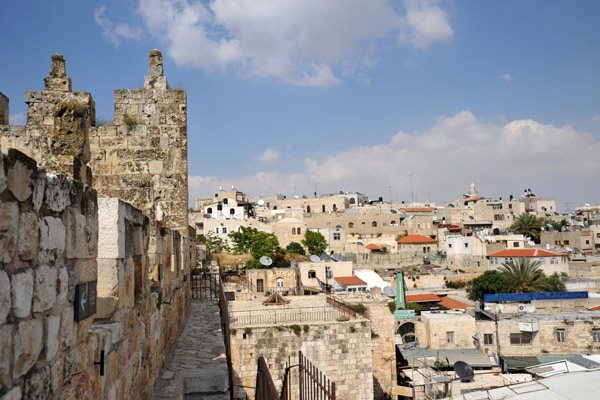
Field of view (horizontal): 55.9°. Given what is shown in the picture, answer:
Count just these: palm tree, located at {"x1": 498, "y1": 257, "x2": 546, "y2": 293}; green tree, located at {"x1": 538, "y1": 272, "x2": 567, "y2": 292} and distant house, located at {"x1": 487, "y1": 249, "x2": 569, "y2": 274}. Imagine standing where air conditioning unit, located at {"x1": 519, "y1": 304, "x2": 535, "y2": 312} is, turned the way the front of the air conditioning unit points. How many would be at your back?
3

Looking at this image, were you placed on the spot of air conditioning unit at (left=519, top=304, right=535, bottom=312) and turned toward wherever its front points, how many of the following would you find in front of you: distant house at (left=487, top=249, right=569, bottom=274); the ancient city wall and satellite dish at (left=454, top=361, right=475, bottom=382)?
2

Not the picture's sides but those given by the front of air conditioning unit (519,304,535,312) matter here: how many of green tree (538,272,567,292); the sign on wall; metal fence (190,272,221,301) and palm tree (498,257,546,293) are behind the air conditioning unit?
2

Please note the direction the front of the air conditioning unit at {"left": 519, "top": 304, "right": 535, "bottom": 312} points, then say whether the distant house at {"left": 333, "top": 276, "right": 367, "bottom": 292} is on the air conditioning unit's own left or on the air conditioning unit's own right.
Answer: on the air conditioning unit's own right

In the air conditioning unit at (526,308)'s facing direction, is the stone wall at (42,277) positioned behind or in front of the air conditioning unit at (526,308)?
in front

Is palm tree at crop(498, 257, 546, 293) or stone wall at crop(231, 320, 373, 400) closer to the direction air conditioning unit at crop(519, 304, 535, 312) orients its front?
the stone wall

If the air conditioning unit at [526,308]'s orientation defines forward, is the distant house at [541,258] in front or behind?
behind

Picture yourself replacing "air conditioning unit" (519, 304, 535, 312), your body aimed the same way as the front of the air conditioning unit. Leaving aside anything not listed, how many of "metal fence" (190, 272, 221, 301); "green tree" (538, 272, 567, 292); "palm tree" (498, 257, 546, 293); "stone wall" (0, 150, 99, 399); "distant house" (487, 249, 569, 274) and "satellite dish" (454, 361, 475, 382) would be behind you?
3

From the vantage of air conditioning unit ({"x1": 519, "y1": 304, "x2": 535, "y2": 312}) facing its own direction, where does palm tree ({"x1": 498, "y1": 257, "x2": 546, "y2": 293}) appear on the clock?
The palm tree is roughly at 6 o'clock from the air conditioning unit.

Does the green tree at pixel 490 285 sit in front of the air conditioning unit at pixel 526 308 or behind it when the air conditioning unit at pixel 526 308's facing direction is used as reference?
behind

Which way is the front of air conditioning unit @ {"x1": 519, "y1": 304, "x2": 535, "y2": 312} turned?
toward the camera

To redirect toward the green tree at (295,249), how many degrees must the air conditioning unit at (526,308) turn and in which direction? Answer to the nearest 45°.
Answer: approximately 135° to its right

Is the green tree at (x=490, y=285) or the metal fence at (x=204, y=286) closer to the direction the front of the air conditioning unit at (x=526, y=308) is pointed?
the metal fence

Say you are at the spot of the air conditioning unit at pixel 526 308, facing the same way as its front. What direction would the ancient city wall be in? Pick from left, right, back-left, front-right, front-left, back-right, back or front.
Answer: front
